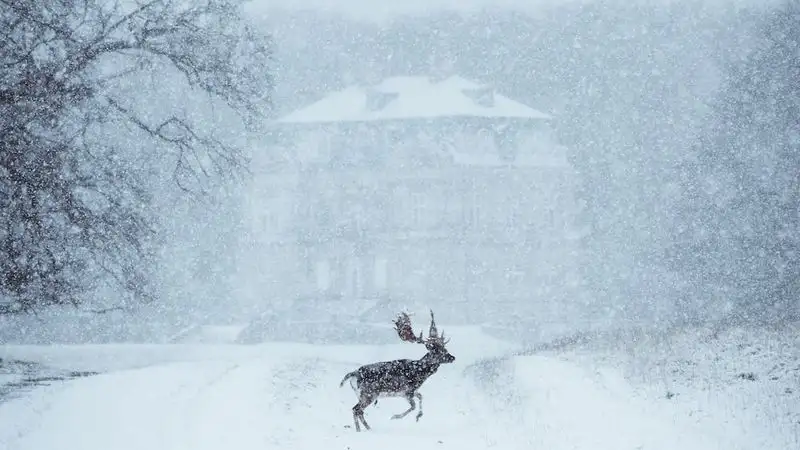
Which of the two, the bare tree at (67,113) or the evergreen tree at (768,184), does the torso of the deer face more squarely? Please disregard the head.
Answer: the evergreen tree

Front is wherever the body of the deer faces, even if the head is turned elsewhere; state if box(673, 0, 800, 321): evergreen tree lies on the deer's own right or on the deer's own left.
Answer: on the deer's own left

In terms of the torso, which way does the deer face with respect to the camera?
to the viewer's right

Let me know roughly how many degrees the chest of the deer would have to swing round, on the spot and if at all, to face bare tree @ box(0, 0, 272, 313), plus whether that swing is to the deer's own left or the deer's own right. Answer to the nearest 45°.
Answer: approximately 135° to the deer's own left
